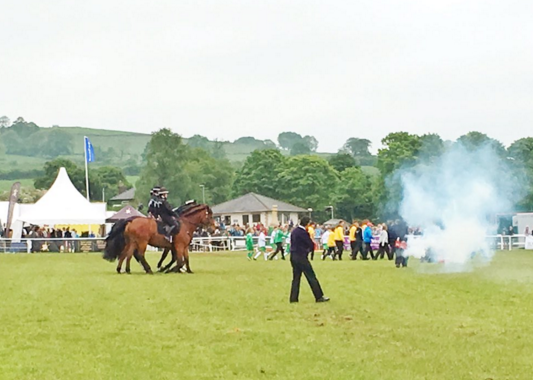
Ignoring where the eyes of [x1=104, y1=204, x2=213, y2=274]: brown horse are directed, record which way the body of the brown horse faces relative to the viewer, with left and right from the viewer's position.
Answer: facing to the right of the viewer

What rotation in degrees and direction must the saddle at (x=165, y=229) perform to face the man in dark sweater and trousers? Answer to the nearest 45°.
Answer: approximately 90° to its right

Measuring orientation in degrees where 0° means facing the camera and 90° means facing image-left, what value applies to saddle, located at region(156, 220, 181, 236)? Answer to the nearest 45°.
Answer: approximately 270°

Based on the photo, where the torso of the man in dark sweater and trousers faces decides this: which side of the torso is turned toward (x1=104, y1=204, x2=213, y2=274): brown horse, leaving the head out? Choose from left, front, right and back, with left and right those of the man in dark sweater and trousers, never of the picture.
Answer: left

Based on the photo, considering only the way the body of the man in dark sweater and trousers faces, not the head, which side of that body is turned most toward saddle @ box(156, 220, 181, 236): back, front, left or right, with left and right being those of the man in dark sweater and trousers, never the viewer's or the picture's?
left

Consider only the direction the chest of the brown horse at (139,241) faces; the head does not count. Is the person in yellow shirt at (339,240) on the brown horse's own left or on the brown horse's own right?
on the brown horse's own left

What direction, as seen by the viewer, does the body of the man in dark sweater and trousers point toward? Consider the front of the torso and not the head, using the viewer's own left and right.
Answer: facing away from the viewer and to the right of the viewer
